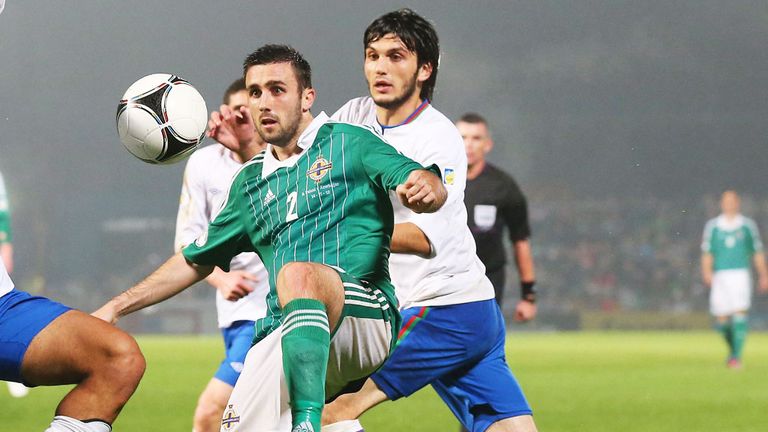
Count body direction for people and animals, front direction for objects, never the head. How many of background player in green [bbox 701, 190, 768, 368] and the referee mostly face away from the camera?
0

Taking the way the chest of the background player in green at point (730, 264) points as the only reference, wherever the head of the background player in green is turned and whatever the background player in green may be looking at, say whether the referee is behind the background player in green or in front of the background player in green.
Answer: in front

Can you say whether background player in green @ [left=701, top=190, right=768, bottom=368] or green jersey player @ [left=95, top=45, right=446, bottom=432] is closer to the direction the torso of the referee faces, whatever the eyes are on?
the green jersey player

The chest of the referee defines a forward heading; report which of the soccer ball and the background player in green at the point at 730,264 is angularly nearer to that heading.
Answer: the soccer ball

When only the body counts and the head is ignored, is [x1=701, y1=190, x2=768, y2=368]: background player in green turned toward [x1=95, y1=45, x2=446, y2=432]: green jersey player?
yes

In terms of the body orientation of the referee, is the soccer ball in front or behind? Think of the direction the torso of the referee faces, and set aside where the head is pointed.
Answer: in front

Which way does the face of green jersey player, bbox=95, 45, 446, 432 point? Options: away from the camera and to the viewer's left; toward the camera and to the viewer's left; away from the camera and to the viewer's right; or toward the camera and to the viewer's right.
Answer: toward the camera and to the viewer's left

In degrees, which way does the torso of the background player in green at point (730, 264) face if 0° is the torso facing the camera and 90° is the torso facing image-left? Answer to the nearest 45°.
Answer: approximately 0°

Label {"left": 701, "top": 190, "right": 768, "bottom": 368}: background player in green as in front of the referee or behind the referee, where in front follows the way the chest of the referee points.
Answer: behind

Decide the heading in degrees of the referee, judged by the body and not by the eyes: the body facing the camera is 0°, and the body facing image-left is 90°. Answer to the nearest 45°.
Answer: approximately 45°

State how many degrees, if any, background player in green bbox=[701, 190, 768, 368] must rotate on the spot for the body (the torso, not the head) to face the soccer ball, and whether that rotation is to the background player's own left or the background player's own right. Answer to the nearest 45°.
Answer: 0° — they already face it
